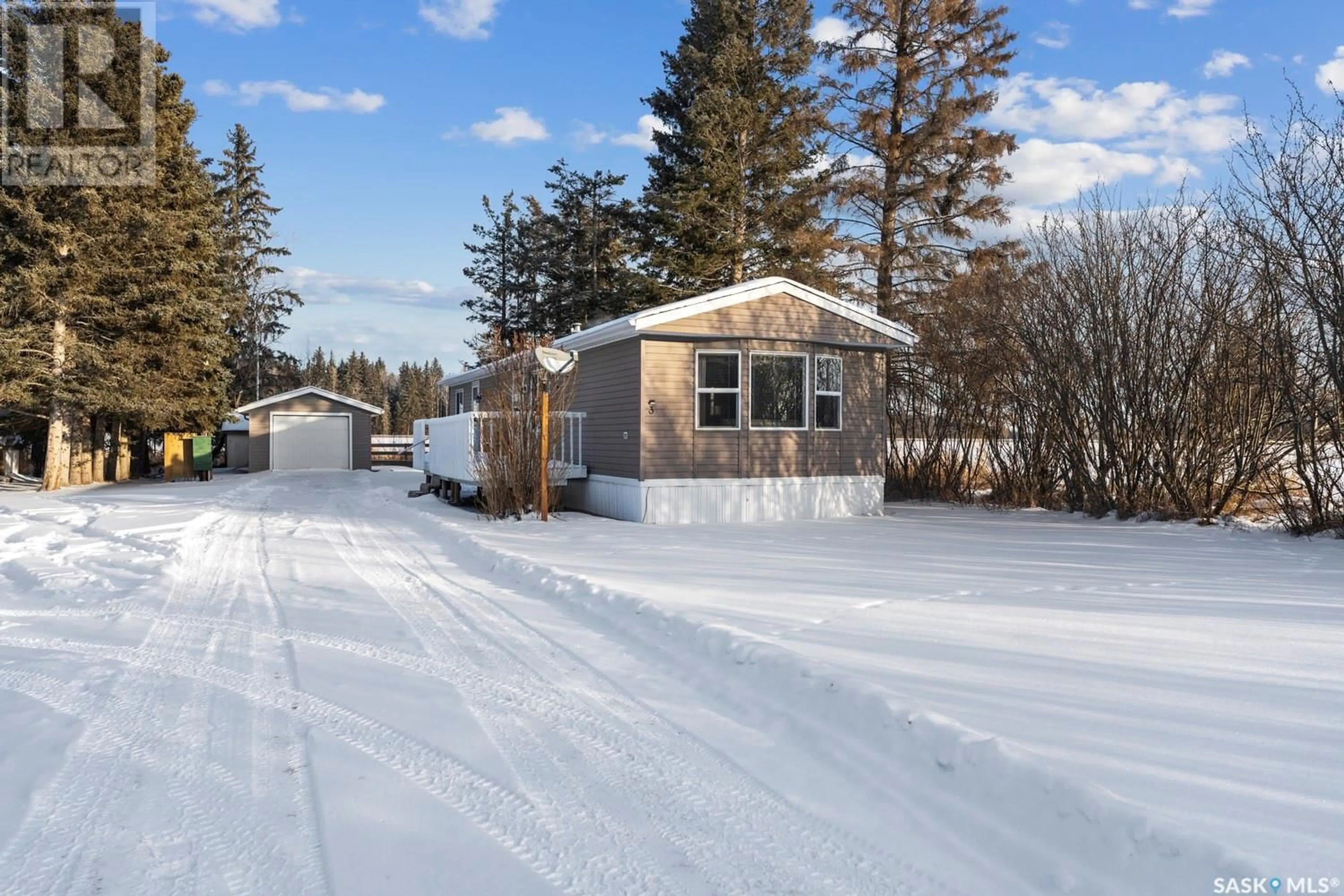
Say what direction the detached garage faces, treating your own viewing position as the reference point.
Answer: facing the viewer

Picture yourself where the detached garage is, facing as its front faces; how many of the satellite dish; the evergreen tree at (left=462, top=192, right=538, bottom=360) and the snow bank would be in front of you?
2

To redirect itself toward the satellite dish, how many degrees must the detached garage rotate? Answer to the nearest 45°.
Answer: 0° — it already faces it

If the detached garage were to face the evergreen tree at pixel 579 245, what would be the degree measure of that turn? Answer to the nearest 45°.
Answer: approximately 90° to its left

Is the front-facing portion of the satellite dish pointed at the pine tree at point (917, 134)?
no

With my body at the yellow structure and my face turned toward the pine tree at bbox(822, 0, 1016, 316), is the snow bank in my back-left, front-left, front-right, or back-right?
front-right

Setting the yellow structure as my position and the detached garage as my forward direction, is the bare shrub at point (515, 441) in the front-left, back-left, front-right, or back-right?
back-right
